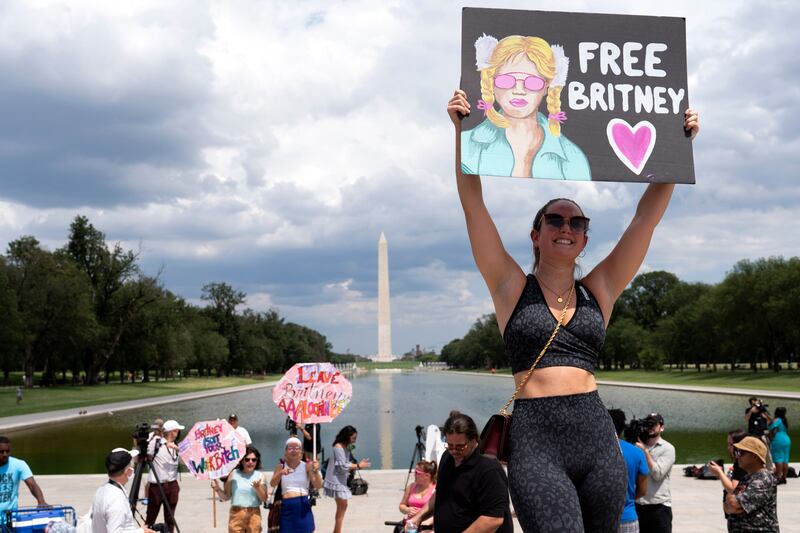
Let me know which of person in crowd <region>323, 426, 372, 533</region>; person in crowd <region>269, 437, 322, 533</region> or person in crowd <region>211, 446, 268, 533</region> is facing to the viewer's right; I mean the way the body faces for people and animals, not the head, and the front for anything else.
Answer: person in crowd <region>323, 426, 372, 533</region>

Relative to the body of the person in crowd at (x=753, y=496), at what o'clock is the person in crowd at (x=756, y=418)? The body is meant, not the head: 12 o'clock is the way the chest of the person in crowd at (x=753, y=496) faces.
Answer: the person in crowd at (x=756, y=418) is roughly at 3 o'clock from the person in crowd at (x=753, y=496).

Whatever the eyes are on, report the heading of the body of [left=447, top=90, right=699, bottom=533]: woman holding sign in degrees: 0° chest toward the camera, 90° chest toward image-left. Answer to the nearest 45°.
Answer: approximately 0°

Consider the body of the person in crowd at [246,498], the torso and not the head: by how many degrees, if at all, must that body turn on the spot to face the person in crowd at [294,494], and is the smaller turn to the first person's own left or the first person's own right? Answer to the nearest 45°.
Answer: approximately 45° to the first person's own left

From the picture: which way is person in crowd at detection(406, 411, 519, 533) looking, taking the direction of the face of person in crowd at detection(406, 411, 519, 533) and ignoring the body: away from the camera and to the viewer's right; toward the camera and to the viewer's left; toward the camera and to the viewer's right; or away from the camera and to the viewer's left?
toward the camera and to the viewer's left

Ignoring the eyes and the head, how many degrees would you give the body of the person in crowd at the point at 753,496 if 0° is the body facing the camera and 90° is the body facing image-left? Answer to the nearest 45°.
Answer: approximately 90°

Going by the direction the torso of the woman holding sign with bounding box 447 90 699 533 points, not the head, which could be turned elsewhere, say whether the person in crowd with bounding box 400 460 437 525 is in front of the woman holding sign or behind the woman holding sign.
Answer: behind

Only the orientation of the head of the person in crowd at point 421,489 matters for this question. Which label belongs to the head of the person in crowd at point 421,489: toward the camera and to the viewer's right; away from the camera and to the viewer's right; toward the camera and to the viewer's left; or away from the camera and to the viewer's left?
toward the camera and to the viewer's left

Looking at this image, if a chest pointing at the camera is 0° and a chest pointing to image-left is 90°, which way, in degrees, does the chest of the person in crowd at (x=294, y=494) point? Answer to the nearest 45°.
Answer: approximately 0°

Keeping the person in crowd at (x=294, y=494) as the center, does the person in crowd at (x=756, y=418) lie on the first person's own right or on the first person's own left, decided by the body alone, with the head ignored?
on the first person's own left
